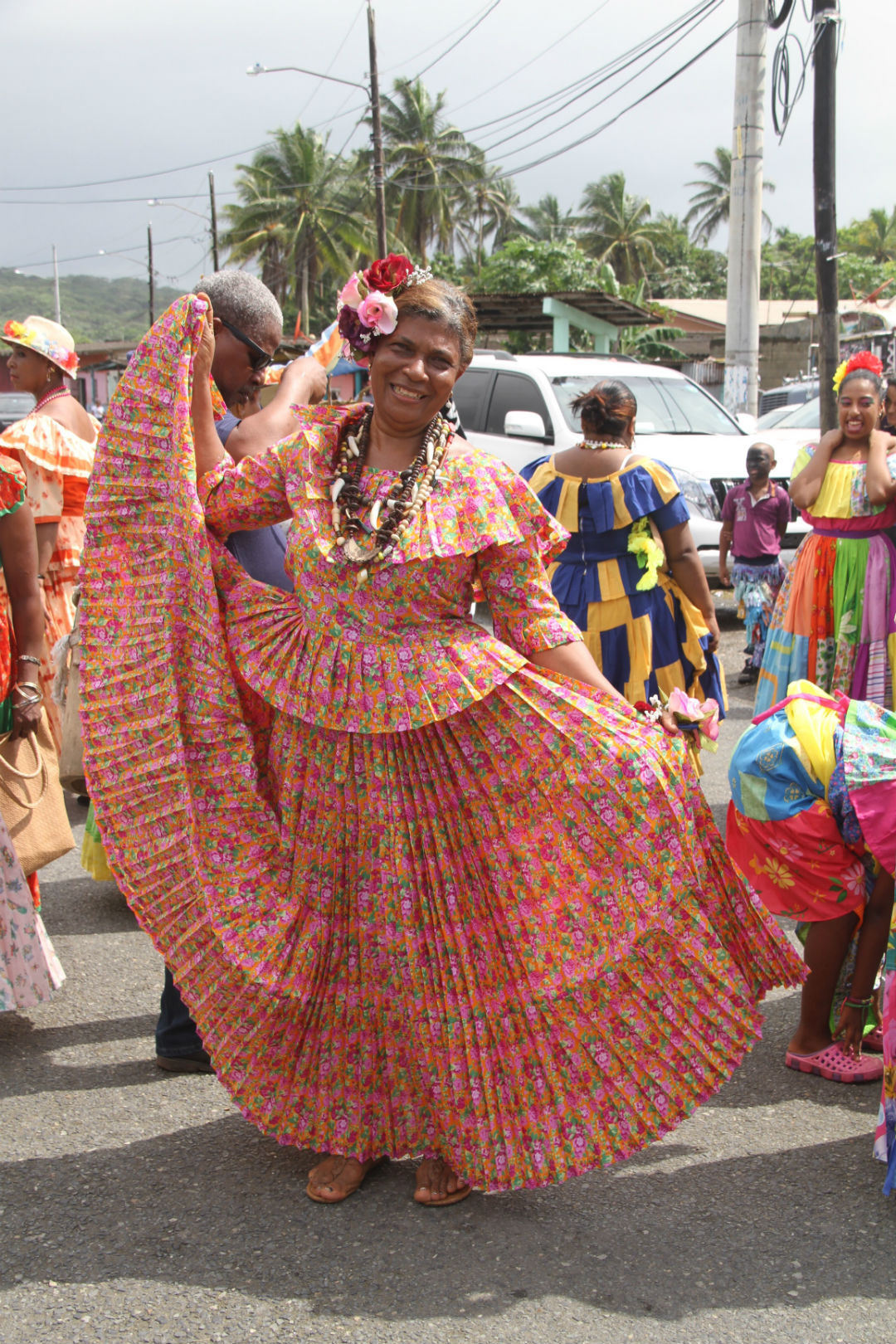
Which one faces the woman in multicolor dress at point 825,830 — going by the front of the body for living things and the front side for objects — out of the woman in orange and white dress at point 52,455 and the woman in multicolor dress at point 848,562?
the woman in multicolor dress at point 848,562

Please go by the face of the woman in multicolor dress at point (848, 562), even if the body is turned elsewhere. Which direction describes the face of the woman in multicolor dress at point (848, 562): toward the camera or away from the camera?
toward the camera

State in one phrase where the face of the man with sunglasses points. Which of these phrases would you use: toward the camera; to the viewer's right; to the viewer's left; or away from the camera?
to the viewer's right

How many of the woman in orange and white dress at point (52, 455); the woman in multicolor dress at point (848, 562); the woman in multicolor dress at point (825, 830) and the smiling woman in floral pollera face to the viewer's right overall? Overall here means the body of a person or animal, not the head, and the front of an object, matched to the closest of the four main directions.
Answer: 1

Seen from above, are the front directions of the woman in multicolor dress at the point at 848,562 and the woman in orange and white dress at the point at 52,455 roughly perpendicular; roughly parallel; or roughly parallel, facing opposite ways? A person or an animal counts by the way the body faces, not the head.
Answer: roughly perpendicular

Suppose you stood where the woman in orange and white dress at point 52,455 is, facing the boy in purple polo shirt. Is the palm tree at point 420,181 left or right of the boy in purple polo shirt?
left

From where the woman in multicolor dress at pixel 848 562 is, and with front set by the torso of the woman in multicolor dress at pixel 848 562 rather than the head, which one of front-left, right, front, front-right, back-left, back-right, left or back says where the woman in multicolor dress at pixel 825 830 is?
front

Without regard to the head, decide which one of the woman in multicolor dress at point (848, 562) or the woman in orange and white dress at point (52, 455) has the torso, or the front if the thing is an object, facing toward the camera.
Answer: the woman in multicolor dress at point (848, 562)

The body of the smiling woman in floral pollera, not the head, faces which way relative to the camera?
toward the camera

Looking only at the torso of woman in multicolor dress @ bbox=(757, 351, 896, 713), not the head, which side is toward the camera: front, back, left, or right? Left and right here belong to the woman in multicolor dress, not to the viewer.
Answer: front
